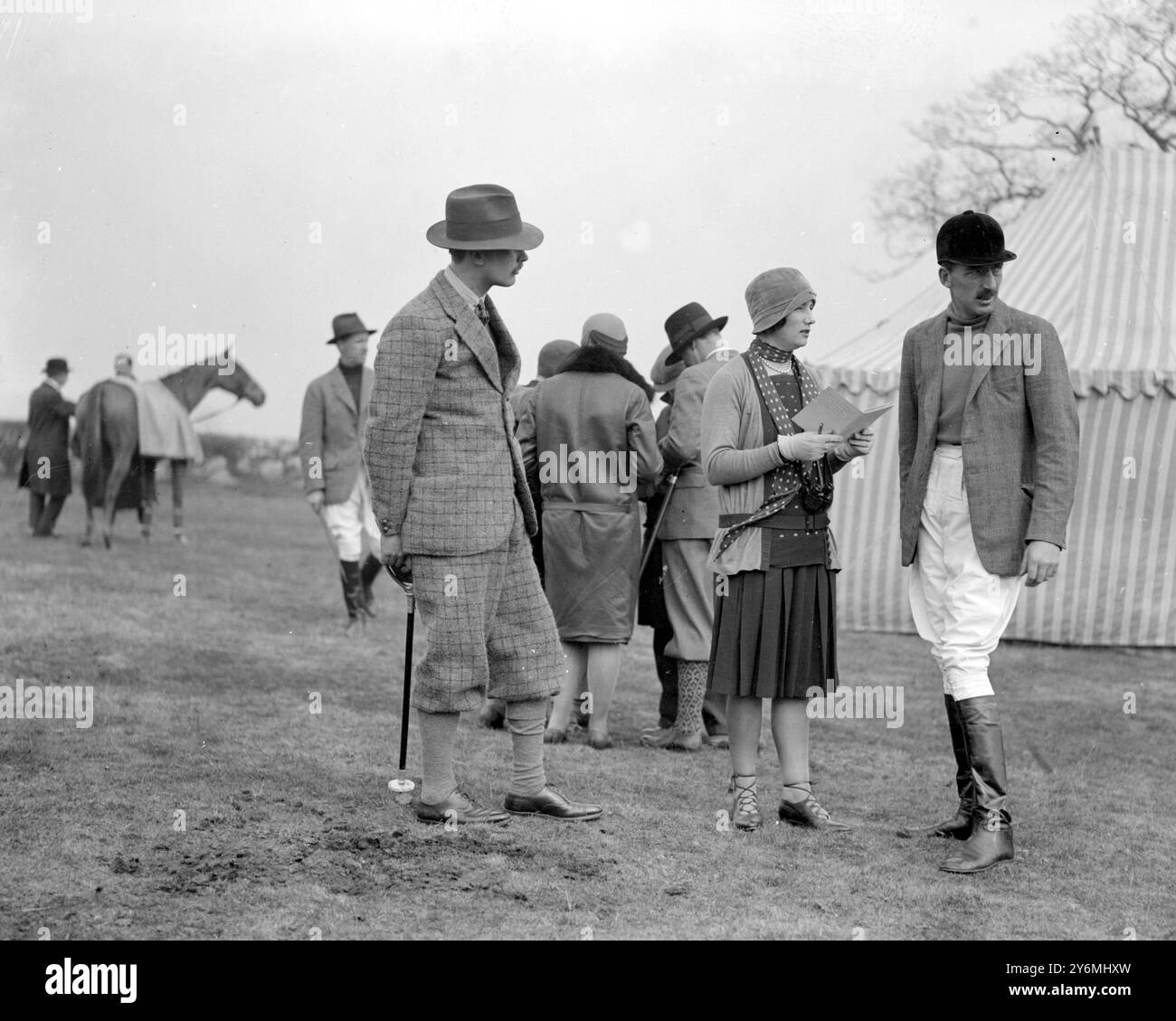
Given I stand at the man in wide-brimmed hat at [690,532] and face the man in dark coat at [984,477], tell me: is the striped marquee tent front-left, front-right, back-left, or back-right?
back-left

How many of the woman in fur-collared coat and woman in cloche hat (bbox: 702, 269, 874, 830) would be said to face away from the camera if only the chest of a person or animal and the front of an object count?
1

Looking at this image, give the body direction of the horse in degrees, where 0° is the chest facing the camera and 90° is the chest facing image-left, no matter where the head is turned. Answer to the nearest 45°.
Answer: approximately 225°

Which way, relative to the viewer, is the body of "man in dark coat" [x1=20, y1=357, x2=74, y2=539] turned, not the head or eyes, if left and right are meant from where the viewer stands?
facing away from the viewer and to the right of the viewer

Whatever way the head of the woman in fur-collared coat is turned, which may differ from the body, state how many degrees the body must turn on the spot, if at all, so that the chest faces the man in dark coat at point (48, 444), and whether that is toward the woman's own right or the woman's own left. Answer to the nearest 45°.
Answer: approximately 45° to the woman's own left

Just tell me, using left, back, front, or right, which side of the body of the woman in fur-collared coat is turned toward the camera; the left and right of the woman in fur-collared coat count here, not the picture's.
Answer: back

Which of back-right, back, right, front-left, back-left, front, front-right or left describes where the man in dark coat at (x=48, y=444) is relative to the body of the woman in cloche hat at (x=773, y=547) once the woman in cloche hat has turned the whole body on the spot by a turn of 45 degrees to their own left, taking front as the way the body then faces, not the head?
back-left

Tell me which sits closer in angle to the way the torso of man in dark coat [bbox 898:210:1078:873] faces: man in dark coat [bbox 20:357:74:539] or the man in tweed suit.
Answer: the man in tweed suit

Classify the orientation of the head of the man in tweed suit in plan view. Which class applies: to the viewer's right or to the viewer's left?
to the viewer's right

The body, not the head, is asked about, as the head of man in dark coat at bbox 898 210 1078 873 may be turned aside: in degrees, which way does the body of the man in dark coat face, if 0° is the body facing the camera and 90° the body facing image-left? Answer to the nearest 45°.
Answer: approximately 45°

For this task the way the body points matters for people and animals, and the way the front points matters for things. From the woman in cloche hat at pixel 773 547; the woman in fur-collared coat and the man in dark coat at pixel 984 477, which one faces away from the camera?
the woman in fur-collared coat

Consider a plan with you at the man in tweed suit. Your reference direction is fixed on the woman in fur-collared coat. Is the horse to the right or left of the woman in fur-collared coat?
left

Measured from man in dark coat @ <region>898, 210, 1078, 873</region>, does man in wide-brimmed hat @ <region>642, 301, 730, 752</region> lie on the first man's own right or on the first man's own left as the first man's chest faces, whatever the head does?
on the first man's own right

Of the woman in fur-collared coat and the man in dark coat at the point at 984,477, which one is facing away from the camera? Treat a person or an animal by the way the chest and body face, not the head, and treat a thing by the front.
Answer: the woman in fur-collared coat

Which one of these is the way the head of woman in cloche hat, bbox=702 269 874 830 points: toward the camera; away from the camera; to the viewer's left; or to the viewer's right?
to the viewer's right
